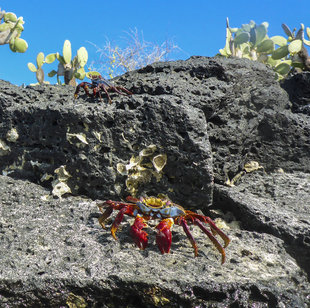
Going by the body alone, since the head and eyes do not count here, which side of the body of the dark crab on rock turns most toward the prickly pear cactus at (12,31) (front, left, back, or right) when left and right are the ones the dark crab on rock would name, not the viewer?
right

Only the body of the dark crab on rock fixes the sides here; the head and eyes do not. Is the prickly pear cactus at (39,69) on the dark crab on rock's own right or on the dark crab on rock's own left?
on the dark crab on rock's own right

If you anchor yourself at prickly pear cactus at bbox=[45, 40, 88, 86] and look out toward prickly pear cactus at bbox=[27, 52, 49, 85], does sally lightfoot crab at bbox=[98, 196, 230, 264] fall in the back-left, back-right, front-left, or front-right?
back-left

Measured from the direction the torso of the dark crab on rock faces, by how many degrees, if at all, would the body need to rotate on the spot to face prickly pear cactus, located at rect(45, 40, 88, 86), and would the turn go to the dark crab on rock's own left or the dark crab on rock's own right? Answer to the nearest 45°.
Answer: approximately 135° to the dark crab on rock's own right

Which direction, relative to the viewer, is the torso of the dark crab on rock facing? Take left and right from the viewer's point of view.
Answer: facing the viewer and to the left of the viewer
